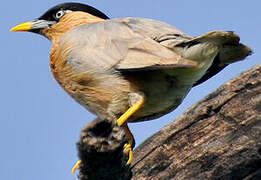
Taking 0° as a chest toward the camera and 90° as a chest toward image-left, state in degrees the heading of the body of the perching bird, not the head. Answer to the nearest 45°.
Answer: approximately 90°
